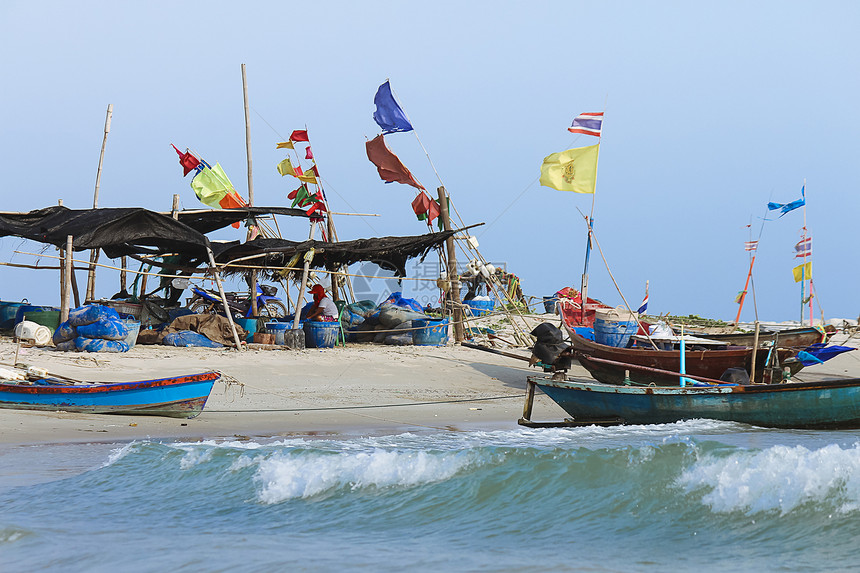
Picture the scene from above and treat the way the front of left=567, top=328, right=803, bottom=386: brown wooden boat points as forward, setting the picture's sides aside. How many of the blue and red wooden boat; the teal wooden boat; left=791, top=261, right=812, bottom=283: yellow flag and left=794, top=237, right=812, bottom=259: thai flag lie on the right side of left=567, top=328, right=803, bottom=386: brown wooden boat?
2

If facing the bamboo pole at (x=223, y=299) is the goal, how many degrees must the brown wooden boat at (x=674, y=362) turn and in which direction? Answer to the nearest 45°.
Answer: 0° — it already faces it

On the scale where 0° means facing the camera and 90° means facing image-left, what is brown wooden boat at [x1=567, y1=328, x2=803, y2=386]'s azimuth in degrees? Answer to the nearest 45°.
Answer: approximately 90°

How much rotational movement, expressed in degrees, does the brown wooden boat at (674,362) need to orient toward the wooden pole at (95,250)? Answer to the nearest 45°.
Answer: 0° — it already faces it

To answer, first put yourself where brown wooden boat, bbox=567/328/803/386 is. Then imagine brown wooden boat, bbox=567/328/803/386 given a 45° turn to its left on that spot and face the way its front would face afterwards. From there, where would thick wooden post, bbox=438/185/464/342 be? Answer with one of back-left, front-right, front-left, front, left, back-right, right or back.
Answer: right

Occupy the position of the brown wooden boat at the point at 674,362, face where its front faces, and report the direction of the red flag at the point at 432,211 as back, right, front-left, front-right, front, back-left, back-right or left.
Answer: front-right

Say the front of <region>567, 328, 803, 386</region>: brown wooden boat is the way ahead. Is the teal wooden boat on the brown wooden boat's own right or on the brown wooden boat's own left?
on the brown wooden boat's own left
